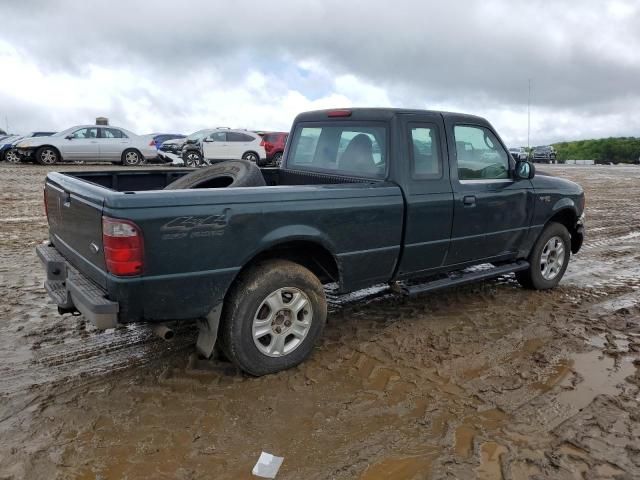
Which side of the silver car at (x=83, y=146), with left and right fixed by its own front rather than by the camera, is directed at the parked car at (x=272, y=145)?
back

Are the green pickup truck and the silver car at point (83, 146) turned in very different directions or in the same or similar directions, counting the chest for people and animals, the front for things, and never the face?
very different directions

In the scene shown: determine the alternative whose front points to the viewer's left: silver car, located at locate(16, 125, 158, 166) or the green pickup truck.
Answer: the silver car

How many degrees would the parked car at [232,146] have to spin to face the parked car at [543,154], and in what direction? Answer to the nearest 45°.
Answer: approximately 135° to its right

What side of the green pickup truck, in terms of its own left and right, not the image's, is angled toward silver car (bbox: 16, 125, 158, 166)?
left

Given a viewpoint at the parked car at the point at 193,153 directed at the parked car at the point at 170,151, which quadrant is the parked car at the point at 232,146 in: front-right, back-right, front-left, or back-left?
back-right

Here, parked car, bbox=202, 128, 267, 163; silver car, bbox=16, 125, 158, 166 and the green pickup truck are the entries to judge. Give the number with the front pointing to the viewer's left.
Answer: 2

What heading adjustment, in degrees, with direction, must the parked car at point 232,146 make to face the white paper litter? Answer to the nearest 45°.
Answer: approximately 90° to its left

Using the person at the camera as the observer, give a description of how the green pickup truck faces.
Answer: facing away from the viewer and to the right of the viewer

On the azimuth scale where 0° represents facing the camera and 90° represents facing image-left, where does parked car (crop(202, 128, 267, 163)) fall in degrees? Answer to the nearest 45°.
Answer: approximately 90°

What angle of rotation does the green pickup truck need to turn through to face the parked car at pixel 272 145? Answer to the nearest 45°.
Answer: approximately 45° to its left

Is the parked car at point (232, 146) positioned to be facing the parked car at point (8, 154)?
yes

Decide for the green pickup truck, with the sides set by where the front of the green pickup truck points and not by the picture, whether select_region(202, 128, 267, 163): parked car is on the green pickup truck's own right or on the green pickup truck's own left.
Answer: on the green pickup truck's own left

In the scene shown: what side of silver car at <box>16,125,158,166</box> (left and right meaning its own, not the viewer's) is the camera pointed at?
left
